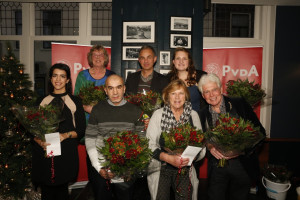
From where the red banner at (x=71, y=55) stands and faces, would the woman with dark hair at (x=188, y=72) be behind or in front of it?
in front

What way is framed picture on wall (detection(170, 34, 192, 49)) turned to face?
toward the camera

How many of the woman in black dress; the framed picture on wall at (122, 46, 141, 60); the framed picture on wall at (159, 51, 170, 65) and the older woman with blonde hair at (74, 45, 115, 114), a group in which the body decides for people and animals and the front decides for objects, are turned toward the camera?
4

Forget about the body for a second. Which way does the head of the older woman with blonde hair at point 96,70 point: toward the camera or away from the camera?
toward the camera

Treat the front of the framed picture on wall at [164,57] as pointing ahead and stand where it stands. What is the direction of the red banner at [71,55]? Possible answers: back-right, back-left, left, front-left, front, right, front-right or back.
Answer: right

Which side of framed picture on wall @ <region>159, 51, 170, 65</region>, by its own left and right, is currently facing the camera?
front

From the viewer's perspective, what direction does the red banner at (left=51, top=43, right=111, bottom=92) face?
toward the camera

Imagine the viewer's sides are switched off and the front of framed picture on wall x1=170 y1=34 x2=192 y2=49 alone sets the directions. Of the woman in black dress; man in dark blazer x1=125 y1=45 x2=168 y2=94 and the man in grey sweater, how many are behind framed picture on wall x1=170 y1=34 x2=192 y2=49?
0

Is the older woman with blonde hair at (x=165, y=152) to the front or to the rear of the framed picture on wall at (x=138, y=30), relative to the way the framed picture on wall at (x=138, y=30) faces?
to the front

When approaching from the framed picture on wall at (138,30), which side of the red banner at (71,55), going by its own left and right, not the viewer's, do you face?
left

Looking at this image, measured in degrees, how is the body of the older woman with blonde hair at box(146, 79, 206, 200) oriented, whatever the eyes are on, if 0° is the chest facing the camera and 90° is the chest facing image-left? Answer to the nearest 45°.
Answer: approximately 0°

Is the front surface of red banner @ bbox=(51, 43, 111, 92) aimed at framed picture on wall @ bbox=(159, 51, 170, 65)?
no

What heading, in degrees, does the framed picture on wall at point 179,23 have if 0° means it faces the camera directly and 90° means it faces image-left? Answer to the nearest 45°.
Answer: approximately 0°
